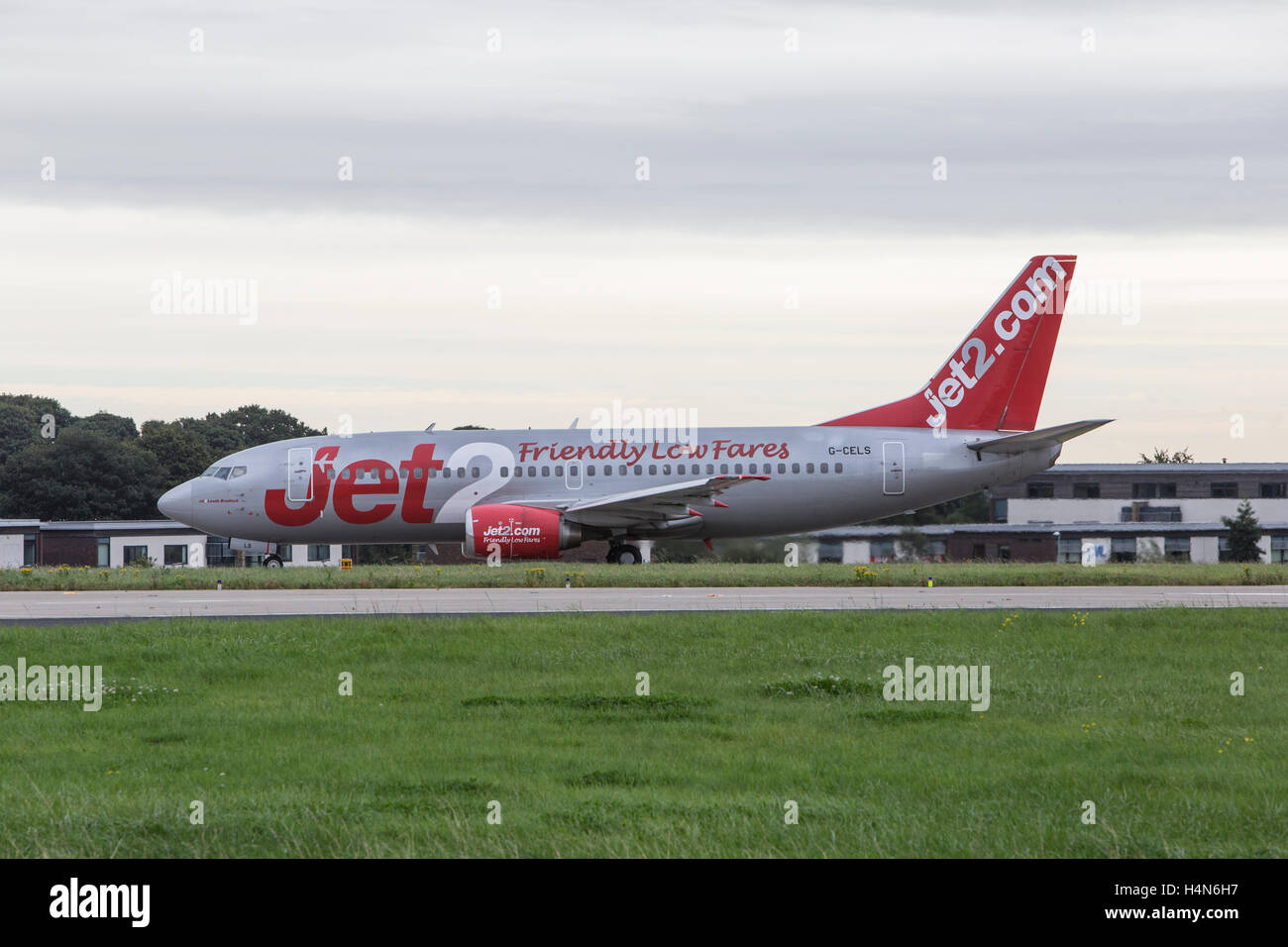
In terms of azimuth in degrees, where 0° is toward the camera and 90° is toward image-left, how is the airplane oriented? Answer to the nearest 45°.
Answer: approximately 90°
